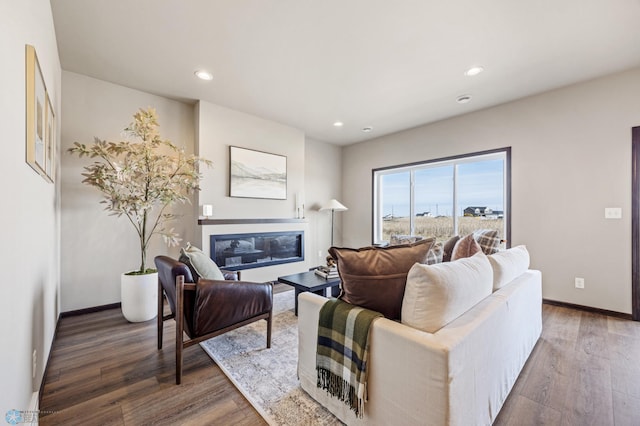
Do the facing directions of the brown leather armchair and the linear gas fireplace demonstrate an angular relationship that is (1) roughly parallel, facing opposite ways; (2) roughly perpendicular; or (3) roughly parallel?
roughly perpendicular

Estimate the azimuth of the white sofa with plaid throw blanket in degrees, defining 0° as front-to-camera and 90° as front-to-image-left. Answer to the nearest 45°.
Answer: approximately 135°

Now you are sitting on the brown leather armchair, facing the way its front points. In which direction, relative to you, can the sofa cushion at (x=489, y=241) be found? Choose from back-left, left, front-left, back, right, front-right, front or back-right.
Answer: front-right

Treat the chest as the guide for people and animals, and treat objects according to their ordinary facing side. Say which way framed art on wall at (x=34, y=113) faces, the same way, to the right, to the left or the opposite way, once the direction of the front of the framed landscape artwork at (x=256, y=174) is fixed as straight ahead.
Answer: to the left

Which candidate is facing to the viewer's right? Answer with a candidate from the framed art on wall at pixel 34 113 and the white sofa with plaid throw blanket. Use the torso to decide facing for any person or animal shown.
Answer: the framed art on wall

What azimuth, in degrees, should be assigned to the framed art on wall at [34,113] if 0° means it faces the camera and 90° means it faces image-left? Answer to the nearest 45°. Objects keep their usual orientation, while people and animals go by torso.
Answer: approximately 270°

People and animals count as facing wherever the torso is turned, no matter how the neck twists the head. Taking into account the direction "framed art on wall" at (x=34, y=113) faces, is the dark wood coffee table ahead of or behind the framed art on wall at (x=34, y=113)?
ahead
